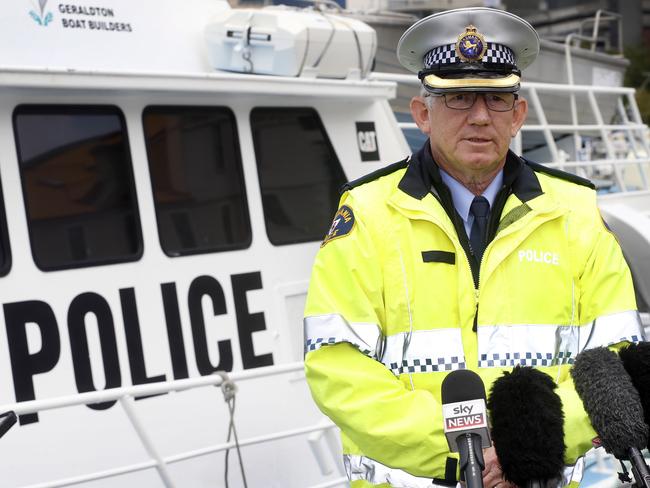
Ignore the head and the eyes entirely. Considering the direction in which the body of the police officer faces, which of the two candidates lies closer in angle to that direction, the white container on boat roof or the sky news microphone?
the sky news microphone

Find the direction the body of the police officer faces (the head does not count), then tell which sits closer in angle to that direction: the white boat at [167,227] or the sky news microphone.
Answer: the sky news microphone

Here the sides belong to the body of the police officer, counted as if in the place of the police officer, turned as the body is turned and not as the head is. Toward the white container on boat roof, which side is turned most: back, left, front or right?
back

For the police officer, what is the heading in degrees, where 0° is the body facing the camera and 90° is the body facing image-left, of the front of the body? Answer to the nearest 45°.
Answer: approximately 0°

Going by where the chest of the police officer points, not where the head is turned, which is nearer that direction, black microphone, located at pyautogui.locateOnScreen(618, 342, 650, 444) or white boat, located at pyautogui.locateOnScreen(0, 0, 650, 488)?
the black microphone

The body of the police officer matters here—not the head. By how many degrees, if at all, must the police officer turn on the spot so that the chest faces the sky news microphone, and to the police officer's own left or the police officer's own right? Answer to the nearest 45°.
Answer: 0° — they already face it

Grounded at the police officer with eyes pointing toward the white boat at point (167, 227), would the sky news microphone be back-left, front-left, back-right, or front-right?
back-left
